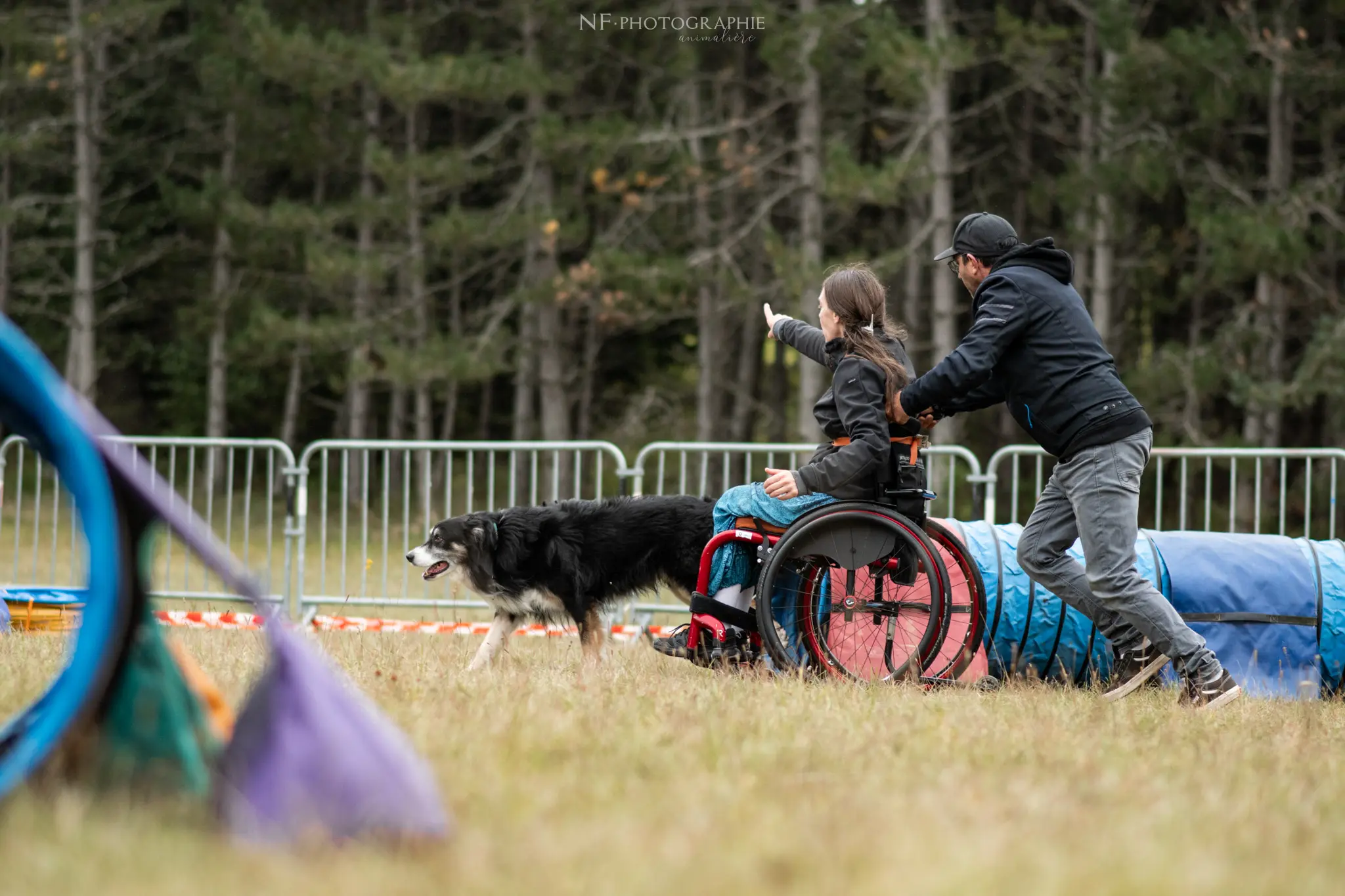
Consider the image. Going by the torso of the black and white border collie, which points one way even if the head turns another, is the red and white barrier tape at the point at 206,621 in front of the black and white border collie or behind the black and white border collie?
in front

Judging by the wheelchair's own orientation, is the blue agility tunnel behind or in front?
behind

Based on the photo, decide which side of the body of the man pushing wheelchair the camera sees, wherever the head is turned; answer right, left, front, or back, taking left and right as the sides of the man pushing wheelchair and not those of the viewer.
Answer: left

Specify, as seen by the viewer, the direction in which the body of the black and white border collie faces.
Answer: to the viewer's left

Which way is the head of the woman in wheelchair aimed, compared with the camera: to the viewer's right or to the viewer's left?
to the viewer's left

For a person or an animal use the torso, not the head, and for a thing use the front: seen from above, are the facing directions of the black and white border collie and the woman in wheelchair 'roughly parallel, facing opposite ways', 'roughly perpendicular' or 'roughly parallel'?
roughly parallel

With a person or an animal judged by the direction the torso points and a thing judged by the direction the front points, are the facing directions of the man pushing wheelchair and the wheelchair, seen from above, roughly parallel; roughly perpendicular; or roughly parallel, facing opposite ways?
roughly parallel

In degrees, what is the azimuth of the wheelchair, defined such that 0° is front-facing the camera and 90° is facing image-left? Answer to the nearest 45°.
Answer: approximately 90°

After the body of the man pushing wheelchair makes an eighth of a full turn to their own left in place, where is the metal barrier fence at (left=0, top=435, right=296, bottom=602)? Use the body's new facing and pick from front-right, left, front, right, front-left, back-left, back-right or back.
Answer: right

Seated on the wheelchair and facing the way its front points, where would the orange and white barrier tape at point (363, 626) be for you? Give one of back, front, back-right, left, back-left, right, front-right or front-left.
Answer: front-right

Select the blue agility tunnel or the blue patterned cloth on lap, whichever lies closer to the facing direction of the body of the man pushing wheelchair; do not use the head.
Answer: the blue patterned cloth on lap

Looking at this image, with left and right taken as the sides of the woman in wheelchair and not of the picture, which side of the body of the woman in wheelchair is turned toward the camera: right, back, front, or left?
left

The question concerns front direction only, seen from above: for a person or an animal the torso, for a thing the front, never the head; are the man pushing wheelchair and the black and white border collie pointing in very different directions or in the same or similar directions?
same or similar directions

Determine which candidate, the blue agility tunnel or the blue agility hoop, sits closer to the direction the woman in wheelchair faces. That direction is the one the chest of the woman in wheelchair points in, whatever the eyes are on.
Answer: the blue agility hoop

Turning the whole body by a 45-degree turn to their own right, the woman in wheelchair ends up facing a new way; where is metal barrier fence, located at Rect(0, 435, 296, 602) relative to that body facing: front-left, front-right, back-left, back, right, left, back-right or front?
front
